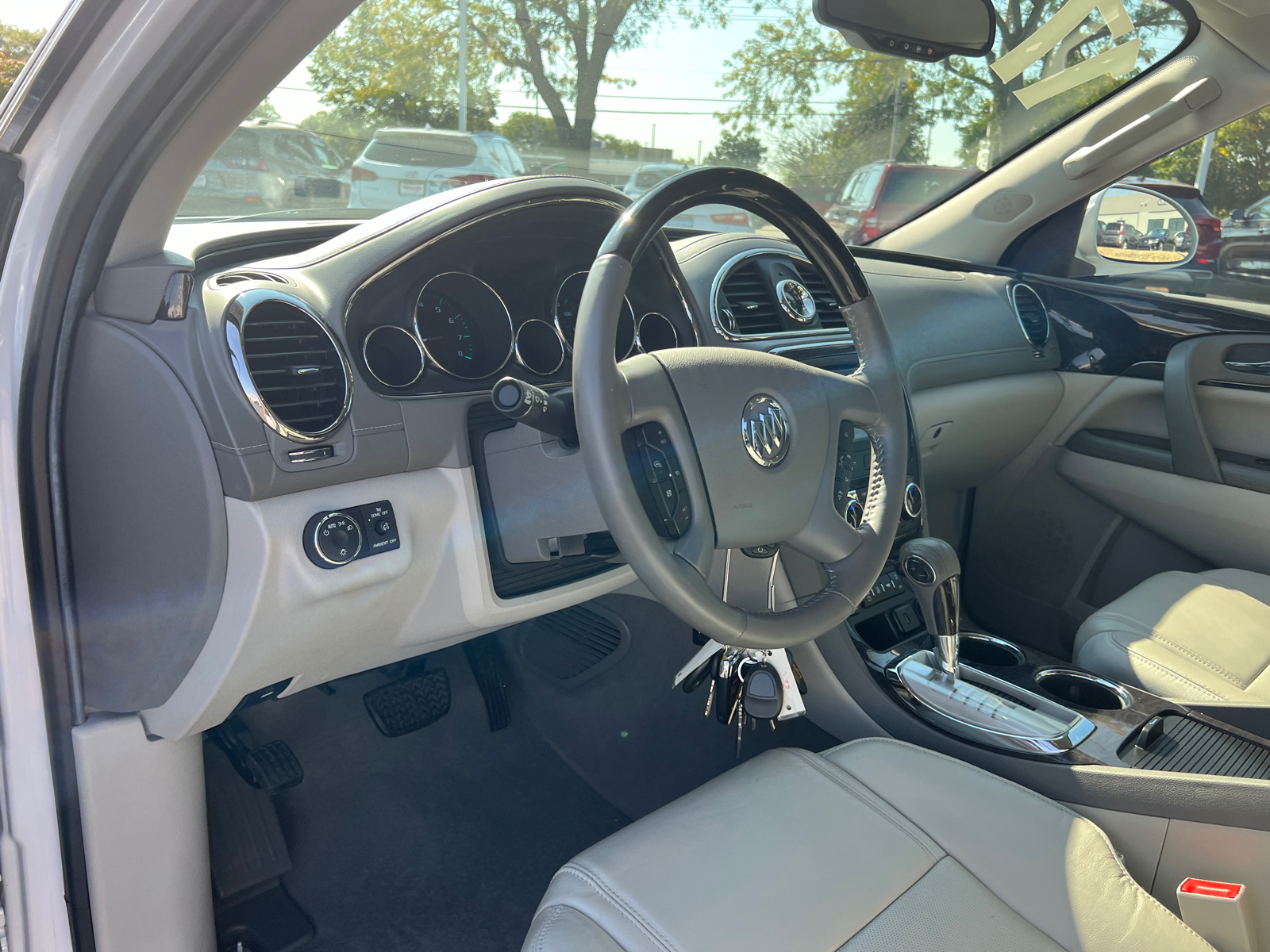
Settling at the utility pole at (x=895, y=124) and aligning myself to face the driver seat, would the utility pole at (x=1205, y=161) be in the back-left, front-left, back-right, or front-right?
front-left

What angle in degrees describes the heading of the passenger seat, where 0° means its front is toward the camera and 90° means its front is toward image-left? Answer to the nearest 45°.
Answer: approximately 135°

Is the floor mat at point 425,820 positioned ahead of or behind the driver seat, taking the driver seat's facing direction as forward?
ahead

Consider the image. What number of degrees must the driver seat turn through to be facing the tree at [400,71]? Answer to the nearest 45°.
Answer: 0° — it already faces it

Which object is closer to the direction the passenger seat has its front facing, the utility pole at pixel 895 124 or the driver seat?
the utility pole

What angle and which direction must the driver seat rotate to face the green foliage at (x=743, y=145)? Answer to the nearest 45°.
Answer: approximately 45° to its right

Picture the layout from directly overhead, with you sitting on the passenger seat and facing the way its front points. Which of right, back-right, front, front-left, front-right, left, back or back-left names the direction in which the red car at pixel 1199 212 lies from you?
front-right

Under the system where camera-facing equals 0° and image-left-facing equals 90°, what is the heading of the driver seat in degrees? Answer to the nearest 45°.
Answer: approximately 135°

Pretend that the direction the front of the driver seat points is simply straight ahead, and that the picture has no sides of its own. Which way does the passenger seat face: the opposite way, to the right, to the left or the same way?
the same way

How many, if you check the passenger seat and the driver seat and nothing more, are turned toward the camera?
0

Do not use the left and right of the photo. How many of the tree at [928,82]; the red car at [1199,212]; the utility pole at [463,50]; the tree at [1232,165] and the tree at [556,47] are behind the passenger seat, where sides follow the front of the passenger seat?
0

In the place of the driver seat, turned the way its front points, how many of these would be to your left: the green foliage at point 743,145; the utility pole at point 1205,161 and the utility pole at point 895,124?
0

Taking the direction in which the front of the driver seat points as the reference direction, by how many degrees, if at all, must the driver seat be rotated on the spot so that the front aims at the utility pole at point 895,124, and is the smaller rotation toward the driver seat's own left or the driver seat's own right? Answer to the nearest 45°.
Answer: approximately 45° to the driver seat's own right

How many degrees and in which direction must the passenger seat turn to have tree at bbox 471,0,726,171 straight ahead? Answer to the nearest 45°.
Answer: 0° — it already faces it
